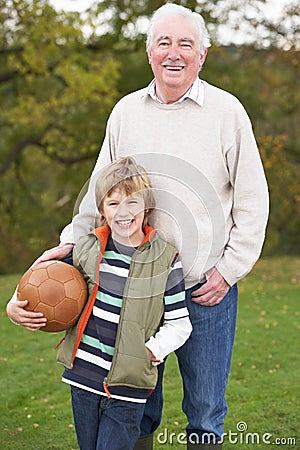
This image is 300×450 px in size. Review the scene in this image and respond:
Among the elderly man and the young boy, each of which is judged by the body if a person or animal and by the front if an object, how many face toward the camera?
2

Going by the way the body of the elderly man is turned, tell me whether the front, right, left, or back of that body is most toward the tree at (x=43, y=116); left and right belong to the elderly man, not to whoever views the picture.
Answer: back

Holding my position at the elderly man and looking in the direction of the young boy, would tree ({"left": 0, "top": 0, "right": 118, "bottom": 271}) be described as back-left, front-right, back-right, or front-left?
back-right

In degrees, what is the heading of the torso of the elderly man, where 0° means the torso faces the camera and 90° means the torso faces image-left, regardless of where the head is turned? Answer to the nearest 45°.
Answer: approximately 0°

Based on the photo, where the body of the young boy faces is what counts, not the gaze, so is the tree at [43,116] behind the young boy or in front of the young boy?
behind
